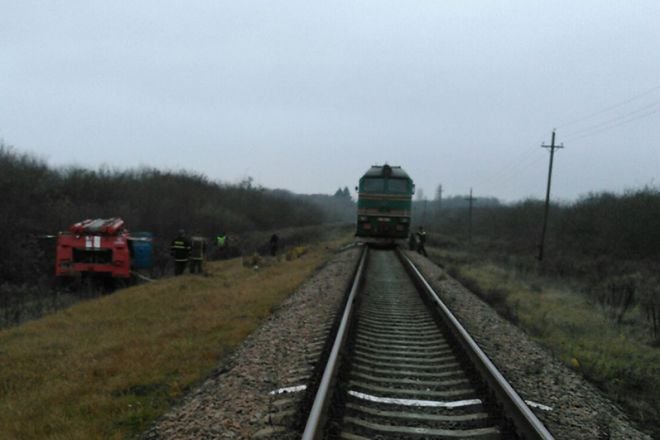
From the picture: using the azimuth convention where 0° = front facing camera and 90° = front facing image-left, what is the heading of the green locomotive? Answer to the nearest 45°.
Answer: approximately 0°

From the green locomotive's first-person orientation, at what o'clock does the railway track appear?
The railway track is roughly at 12 o'clock from the green locomotive.
